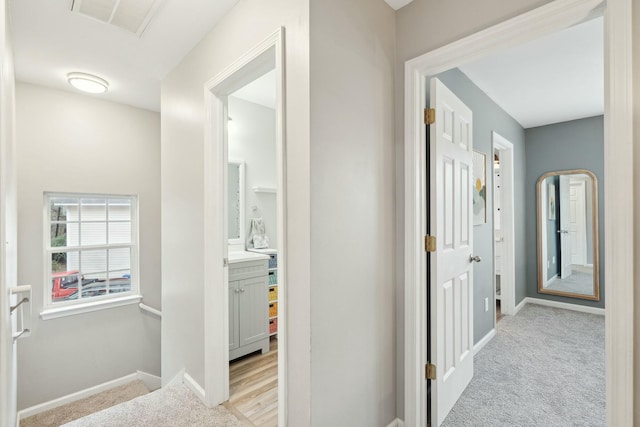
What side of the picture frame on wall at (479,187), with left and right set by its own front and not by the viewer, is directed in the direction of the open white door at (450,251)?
right

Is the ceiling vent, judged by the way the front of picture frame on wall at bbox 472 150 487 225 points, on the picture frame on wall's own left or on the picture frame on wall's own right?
on the picture frame on wall's own right

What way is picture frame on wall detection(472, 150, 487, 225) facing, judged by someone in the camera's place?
facing to the right of the viewer

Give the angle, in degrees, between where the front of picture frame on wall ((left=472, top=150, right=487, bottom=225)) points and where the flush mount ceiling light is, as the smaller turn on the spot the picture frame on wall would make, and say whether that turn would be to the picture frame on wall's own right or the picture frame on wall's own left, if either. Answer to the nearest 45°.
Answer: approximately 135° to the picture frame on wall's own right

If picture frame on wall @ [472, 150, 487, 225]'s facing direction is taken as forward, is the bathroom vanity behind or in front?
behind

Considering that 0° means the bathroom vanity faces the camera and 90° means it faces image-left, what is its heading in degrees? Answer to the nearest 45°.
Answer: approximately 315°

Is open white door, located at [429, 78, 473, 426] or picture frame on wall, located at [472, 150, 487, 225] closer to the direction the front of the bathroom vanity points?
the open white door
